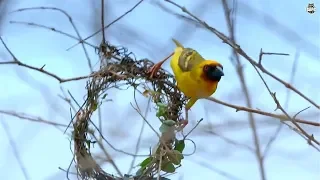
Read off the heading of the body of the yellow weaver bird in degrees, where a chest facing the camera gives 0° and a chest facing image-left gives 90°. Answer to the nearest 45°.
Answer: approximately 315°
